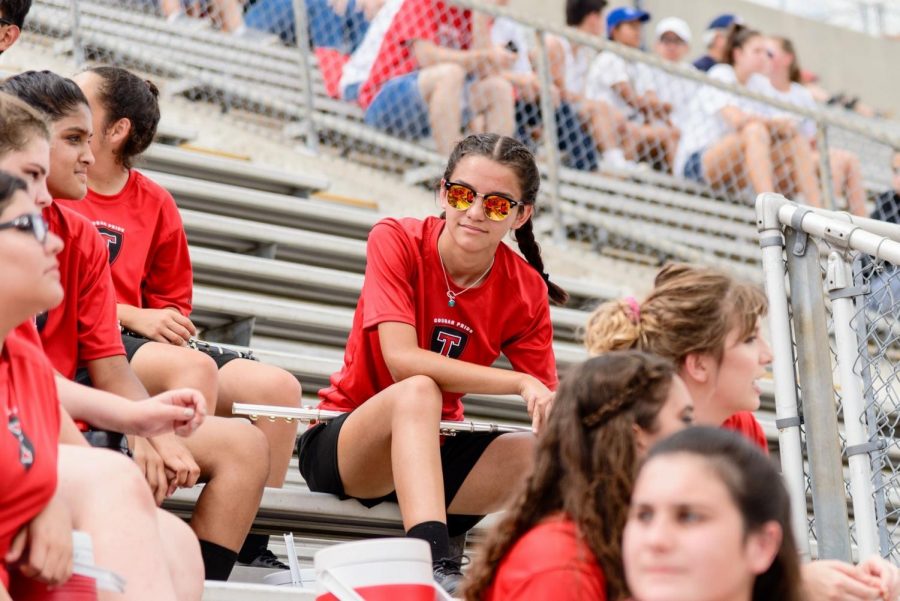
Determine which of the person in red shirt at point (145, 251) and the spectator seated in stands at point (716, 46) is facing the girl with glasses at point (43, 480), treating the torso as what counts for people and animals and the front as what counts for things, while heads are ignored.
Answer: the person in red shirt

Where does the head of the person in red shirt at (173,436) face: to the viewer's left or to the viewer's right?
to the viewer's right

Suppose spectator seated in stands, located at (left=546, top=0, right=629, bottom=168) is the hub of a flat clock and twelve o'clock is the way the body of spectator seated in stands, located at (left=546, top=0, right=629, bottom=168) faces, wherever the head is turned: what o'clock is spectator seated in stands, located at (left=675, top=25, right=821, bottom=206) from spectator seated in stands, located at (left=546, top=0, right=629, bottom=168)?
spectator seated in stands, located at (left=675, top=25, right=821, bottom=206) is roughly at 10 o'clock from spectator seated in stands, located at (left=546, top=0, right=629, bottom=168).

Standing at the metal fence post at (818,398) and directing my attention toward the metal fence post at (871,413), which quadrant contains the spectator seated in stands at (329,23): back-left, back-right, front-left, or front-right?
back-left
